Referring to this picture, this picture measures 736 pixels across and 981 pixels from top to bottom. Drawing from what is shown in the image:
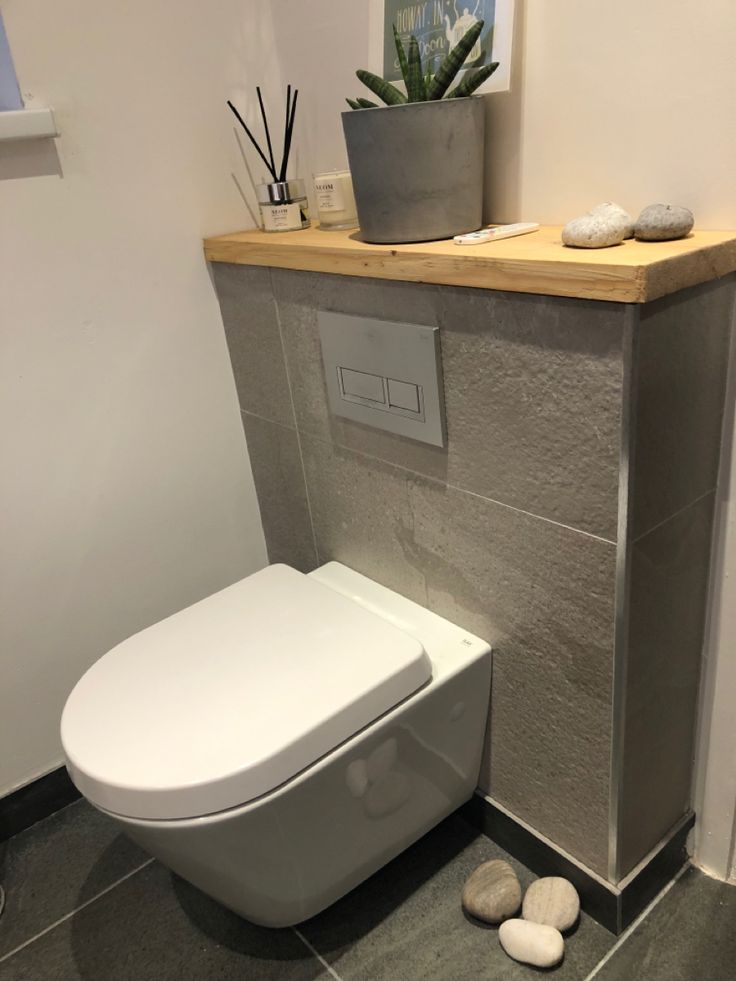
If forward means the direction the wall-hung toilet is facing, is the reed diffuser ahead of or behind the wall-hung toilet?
behind

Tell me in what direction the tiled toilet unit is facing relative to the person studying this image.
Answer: facing the viewer and to the left of the viewer
